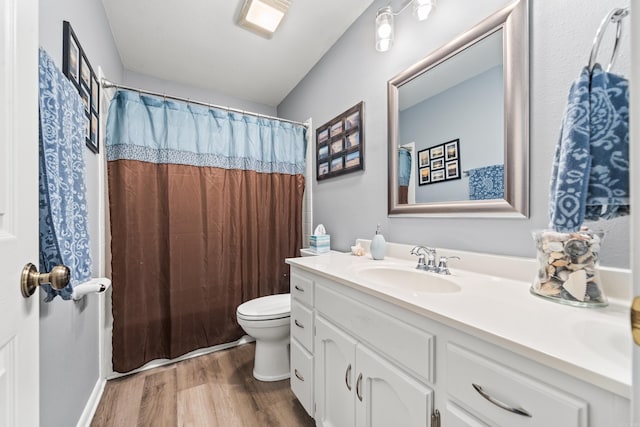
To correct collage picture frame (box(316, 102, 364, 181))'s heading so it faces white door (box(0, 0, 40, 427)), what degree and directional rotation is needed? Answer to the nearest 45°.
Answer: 0° — it already faces it

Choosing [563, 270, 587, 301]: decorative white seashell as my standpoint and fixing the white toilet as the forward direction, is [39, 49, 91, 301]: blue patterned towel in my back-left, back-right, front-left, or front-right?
front-left

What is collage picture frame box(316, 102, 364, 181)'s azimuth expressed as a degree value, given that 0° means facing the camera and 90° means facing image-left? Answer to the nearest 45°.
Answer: approximately 45°

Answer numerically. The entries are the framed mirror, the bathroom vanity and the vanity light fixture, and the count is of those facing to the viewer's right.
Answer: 0

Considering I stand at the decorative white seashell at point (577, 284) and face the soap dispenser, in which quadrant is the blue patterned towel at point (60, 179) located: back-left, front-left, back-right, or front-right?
front-left

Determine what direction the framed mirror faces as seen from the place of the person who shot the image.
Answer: facing the viewer and to the left of the viewer

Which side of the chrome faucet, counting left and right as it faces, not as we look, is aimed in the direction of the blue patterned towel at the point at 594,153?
left

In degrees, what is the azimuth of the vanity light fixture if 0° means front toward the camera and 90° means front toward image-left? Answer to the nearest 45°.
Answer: approximately 45°

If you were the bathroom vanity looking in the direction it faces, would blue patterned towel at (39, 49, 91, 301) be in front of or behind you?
in front

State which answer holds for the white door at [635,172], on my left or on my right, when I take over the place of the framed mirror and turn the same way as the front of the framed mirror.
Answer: on my left
